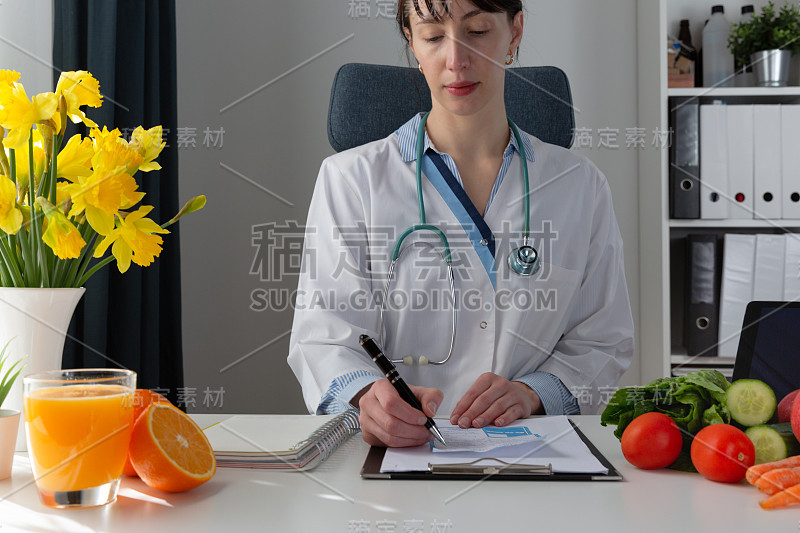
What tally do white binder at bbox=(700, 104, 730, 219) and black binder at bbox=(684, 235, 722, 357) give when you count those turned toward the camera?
2

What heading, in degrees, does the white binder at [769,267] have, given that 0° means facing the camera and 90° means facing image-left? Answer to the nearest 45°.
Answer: approximately 0°

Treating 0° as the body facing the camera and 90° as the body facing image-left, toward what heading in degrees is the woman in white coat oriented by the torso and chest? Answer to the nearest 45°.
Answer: approximately 0°
